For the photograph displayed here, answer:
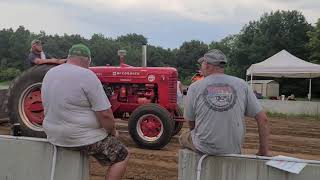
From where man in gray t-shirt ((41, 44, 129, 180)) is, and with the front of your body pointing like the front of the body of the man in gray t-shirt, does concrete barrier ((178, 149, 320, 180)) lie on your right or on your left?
on your right

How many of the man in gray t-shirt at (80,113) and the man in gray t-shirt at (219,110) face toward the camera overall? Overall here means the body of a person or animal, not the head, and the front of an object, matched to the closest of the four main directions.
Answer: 0

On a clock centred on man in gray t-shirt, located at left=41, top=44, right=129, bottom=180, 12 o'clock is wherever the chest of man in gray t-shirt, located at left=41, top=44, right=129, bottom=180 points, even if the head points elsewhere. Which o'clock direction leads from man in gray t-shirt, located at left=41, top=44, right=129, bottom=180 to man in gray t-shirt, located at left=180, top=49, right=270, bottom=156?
man in gray t-shirt, located at left=180, top=49, right=270, bottom=156 is roughly at 2 o'clock from man in gray t-shirt, located at left=41, top=44, right=129, bottom=180.

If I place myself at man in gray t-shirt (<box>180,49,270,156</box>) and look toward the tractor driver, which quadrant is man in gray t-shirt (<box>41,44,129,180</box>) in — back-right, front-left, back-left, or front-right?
front-left

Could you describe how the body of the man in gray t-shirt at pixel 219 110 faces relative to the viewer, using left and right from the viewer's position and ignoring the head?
facing away from the viewer and to the left of the viewer

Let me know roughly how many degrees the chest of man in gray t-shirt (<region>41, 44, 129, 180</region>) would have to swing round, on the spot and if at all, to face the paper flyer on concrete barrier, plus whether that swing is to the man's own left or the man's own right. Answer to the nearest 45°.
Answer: approximately 90° to the man's own right

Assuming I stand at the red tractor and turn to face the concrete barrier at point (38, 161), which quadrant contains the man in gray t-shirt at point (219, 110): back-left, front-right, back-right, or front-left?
front-left

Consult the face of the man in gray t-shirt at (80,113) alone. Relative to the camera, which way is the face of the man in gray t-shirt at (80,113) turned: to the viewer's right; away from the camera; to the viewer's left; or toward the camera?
away from the camera

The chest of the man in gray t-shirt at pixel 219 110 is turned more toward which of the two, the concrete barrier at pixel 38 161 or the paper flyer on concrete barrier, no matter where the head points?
the concrete barrier

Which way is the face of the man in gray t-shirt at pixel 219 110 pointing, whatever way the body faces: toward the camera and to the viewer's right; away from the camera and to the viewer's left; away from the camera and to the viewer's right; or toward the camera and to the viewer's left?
away from the camera and to the viewer's left

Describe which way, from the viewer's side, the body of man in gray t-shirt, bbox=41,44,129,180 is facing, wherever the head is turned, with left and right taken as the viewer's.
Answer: facing away from the viewer and to the right of the viewer
